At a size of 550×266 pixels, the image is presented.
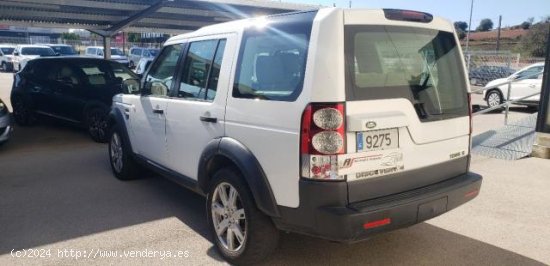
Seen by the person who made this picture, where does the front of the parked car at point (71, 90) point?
facing the viewer and to the right of the viewer

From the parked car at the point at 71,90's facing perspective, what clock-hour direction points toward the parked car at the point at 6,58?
the parked car at the point at 6,58 is roughly at 7 o'clock from the parked car at the point at 71,90.

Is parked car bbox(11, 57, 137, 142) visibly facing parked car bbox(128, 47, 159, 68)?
no

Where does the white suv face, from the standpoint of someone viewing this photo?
facing away from the viewer and to the left of the viewer

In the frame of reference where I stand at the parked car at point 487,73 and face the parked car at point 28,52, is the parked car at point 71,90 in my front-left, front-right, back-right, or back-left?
front-left

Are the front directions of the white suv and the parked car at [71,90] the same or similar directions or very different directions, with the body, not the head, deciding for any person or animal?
very different directions

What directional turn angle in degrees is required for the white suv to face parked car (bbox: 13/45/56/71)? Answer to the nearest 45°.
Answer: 0° — it already faces it

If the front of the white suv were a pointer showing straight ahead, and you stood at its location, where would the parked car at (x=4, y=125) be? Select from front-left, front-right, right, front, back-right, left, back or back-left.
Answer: front
